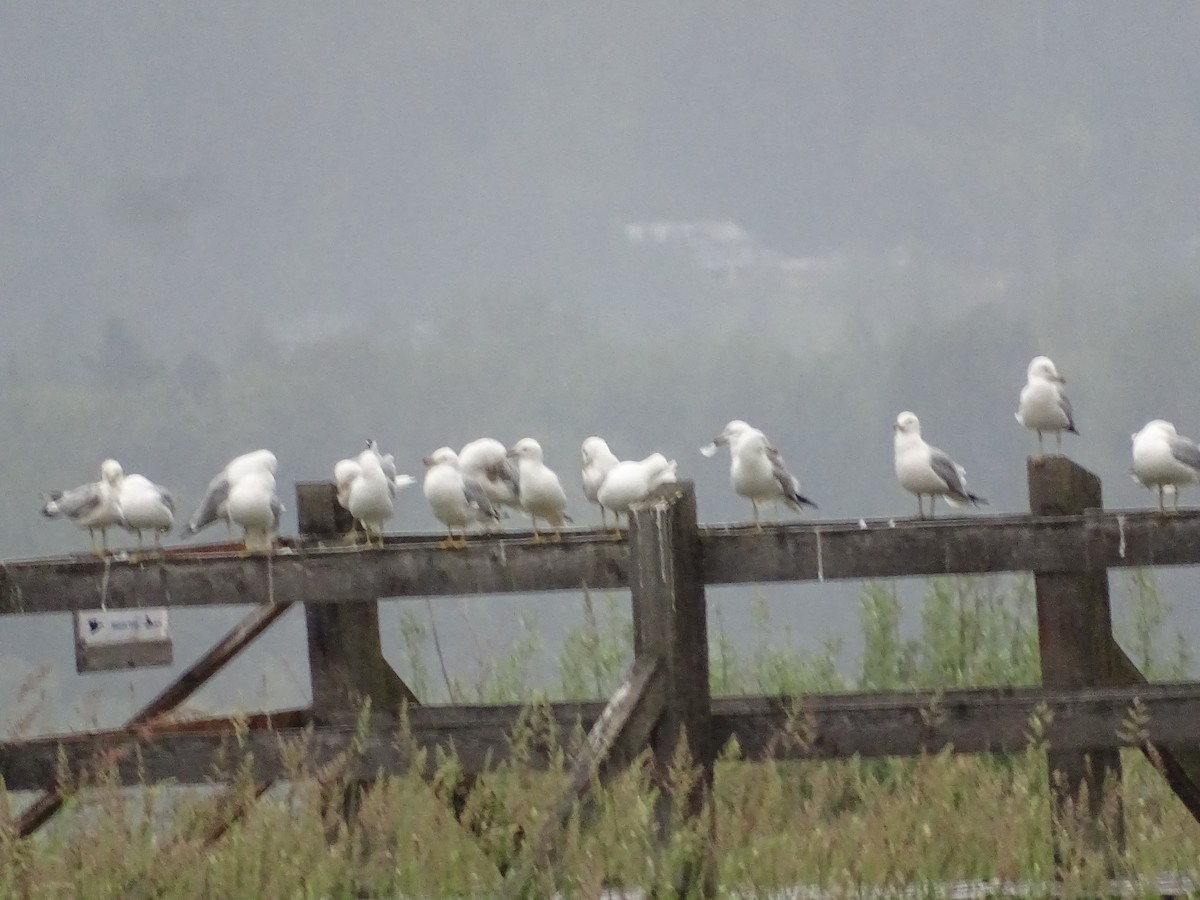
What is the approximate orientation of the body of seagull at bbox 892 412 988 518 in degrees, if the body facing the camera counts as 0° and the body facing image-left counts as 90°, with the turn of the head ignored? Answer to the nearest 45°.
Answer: approximately 45°

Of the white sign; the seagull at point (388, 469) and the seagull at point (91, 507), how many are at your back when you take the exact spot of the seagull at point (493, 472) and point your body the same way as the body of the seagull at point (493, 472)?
0

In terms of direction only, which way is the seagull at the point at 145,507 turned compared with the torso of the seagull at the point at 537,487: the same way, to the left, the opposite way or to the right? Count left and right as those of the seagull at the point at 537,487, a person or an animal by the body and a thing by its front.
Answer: the same way

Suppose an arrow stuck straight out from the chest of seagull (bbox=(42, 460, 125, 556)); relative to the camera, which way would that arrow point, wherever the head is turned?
to the viewer's right

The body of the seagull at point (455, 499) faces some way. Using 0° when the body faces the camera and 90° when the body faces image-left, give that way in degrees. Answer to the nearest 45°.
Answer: approximately 45°

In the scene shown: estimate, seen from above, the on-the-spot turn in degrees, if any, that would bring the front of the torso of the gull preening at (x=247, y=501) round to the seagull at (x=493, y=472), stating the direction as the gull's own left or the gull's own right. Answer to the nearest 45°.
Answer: approximately 90° to the gull's own left

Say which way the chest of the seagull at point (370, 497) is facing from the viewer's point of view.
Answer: toward the camera

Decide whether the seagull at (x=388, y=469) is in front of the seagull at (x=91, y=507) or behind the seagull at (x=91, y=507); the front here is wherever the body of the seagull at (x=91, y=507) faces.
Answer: in front

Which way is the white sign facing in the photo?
toward the camera

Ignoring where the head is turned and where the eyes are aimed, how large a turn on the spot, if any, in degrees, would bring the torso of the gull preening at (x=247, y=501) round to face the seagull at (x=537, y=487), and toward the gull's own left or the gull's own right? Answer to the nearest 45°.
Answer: approximately 45° to the gull's own left
